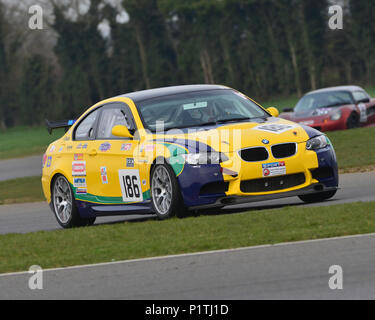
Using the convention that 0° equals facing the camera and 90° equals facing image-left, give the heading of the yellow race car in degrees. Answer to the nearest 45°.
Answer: approximately 315°

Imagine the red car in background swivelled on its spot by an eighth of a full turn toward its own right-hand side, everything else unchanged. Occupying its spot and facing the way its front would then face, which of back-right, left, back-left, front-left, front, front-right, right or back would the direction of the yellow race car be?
left

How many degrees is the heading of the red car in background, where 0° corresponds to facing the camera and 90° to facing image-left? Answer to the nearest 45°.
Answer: approximately 45°
